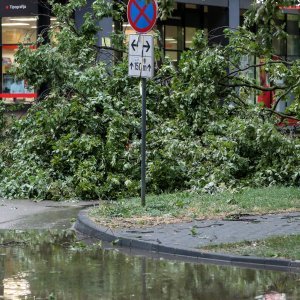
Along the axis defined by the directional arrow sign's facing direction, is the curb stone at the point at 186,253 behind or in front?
in front

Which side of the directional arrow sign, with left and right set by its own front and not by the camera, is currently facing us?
front
